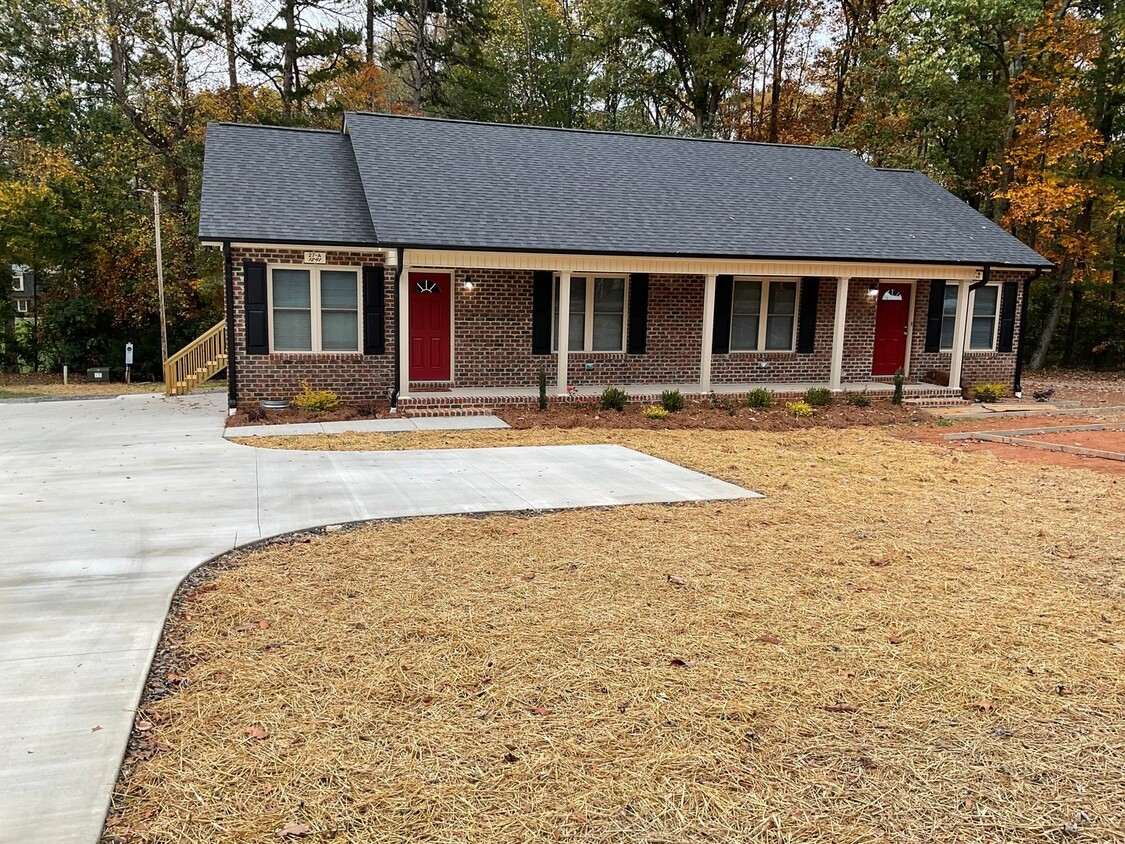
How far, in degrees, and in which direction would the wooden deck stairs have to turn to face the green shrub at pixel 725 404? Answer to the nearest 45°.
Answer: approximately 135° to its left

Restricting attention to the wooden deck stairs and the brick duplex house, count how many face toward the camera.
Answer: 1

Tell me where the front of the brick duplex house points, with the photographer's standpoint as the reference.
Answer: facing the viewer

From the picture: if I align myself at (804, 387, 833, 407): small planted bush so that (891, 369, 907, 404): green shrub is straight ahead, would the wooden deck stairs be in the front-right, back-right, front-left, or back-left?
back-left

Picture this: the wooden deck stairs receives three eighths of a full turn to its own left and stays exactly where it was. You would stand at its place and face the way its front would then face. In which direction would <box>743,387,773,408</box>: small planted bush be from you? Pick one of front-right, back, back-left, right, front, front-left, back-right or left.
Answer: front

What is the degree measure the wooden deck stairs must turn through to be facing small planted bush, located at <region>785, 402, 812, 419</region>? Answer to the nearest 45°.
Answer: approximately 135° to its left

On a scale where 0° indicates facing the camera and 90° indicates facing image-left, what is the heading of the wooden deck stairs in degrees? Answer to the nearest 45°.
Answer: approximately 90°
